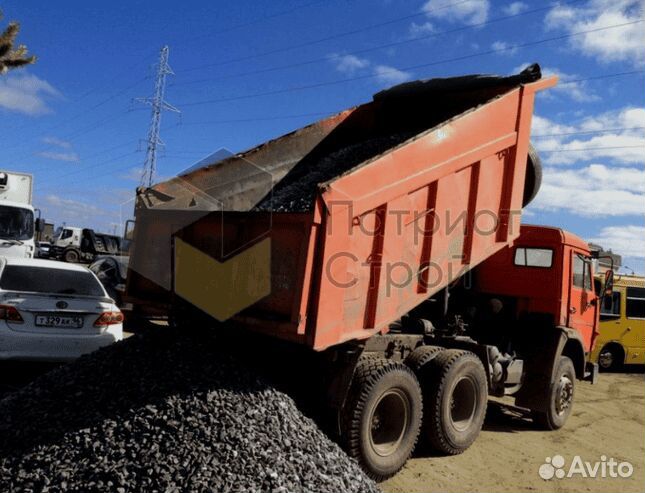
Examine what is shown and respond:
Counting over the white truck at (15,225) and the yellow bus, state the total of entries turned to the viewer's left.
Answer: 1

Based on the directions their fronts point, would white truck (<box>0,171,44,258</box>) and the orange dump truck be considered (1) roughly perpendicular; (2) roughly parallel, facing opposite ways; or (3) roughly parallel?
roughly perpendicular

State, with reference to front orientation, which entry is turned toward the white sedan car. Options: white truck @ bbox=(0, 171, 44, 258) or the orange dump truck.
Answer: the white truck

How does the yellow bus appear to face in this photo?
to the viewer's left

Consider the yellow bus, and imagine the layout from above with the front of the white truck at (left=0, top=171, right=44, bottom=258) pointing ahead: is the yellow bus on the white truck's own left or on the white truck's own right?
on the white truck's own left

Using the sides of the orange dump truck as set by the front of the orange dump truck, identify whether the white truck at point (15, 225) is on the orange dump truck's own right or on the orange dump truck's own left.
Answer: on the orange dump truck's own left

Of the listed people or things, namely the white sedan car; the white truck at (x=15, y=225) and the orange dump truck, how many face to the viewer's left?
0

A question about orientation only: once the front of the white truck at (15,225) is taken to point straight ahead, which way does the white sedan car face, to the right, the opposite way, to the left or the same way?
the opposite way

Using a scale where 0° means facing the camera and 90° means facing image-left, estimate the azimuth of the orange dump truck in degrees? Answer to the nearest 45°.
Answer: approximately 225°

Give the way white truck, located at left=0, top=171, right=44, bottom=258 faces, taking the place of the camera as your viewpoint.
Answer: facing the viewer

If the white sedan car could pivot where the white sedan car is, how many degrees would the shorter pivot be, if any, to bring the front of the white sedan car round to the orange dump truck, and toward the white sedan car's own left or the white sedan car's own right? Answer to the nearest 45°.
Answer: approximately 135° to the white sedan car's own right

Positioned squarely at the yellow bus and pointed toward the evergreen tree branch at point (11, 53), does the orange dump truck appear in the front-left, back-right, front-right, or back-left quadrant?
front-left

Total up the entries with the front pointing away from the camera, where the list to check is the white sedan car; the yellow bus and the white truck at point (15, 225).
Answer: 1

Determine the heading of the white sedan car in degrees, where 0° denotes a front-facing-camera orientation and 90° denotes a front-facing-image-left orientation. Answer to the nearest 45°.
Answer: approximately 180°

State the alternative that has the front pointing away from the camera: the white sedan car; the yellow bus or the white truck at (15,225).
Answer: the white sedan car
